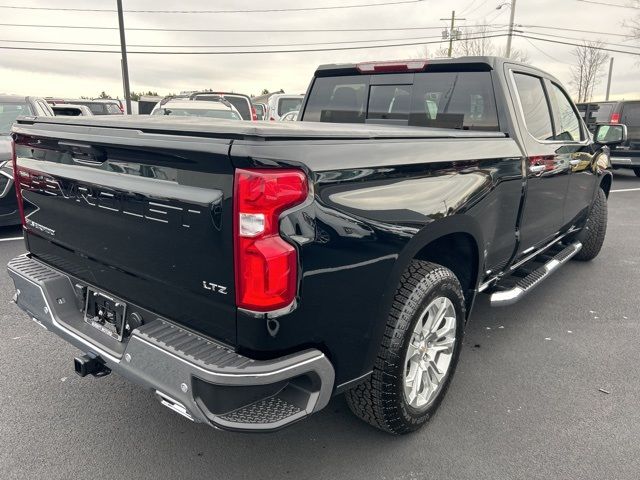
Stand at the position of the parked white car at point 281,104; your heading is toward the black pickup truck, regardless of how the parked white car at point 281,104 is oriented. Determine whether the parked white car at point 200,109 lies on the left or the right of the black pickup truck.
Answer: right

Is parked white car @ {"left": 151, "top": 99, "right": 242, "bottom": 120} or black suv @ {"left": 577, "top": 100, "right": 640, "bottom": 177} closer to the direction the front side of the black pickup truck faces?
the black suv

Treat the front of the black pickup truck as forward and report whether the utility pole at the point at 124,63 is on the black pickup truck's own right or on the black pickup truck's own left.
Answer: on the black pickup truck's own left

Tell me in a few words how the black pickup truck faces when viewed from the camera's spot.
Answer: facing away from the viewer and to the right of the viewer
